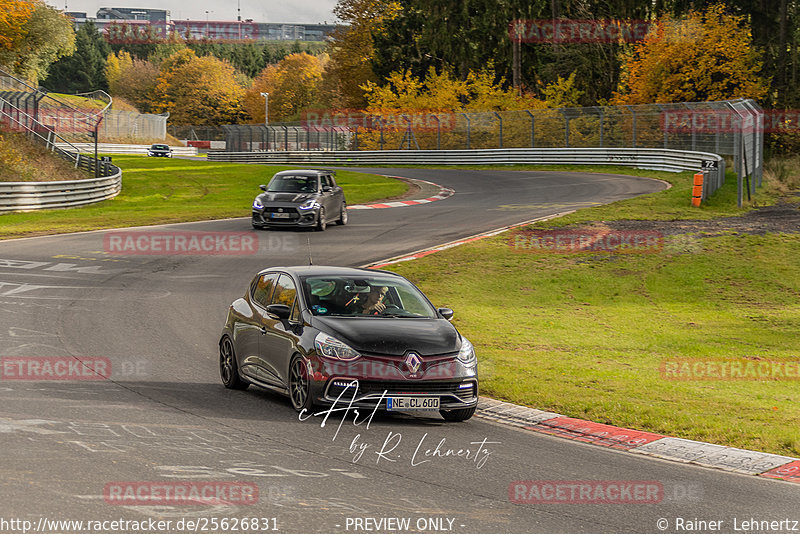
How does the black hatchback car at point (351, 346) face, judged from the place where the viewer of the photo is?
facing the viewer and to the right of the viewer

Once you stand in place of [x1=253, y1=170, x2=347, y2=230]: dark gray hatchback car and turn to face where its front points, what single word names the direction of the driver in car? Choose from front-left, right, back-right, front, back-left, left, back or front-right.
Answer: front-left

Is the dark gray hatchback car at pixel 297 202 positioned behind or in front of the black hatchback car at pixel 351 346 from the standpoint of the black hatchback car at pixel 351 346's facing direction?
behind

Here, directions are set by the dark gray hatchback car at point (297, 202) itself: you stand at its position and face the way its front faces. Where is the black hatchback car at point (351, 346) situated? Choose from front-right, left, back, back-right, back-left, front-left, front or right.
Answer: front-left

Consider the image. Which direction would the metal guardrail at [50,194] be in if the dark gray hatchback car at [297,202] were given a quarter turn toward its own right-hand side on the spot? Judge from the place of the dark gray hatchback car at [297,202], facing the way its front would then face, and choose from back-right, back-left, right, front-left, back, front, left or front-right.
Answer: front

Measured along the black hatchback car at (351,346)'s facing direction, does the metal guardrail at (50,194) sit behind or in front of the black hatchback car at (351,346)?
behind

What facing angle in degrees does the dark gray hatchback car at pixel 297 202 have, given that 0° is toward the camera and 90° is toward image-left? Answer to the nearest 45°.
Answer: approximately 45°

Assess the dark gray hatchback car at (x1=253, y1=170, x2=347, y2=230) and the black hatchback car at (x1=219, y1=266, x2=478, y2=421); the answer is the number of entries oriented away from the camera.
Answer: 0
